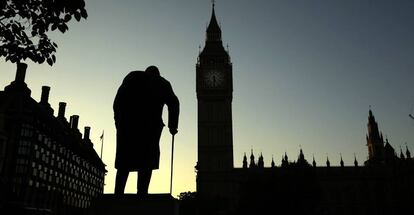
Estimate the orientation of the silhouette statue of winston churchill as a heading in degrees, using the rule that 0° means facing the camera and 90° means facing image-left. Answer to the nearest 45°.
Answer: approximately 225°
